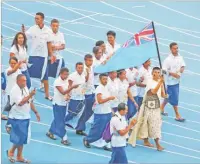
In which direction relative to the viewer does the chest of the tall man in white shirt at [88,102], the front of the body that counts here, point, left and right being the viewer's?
facing the viewer and to the right of the viewer

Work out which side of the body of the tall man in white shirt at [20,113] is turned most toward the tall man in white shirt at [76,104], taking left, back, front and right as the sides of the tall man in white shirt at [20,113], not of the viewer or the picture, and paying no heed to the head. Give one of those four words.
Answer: left

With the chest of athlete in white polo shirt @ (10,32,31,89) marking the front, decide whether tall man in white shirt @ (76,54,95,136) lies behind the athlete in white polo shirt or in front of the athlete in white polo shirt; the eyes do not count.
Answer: in front

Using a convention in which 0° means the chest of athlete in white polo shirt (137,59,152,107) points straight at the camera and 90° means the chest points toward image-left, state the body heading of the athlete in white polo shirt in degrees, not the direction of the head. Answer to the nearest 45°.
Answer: approximately 315°

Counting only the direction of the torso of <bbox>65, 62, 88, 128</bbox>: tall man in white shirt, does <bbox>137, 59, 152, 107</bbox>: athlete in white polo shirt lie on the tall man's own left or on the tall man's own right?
on the tall man's own left

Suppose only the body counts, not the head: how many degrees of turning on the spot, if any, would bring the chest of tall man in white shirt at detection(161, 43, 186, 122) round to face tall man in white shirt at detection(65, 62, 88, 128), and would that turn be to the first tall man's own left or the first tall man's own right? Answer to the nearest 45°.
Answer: approximately 90° to the first tall man's own right
